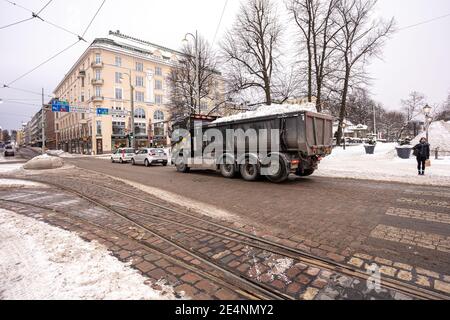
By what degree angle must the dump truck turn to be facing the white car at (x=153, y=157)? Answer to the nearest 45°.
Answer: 0° — it already faces it

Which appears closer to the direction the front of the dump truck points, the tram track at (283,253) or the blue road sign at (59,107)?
the blue road sign

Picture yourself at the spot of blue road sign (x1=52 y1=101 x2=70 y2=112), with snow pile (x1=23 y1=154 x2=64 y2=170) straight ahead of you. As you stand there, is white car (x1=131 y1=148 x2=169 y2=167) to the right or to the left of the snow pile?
left

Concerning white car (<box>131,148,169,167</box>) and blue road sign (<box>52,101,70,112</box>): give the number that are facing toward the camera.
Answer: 1

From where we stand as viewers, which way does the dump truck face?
facing away from the viewer and to the left of the viewer

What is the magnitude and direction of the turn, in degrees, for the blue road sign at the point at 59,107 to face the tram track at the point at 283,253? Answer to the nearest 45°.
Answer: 0° — it already faces it
